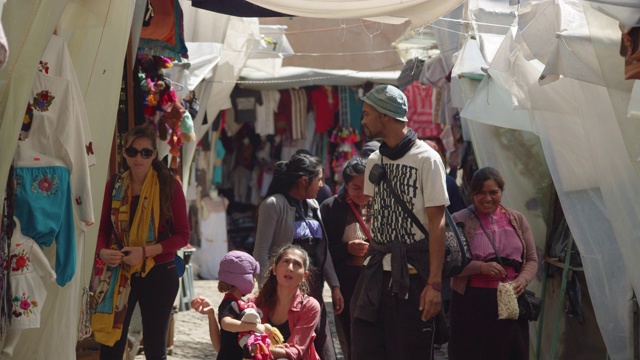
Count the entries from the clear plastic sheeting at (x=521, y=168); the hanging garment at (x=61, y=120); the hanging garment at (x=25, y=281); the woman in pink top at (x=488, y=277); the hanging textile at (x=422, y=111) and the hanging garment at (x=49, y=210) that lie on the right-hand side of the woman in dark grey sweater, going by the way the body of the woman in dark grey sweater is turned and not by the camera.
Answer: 3

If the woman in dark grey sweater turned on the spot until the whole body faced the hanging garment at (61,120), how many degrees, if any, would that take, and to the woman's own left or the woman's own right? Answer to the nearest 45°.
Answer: approximately 90° to the woman's own right

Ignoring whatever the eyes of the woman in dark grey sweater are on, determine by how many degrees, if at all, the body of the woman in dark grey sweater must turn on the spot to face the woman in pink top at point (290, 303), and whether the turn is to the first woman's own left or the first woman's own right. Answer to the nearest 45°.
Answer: approximately 45° to the first woman's own right

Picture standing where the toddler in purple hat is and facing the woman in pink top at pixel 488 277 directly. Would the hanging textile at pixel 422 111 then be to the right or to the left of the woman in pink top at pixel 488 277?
left

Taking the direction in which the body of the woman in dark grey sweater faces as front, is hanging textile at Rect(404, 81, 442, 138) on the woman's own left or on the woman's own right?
on the woman's own left

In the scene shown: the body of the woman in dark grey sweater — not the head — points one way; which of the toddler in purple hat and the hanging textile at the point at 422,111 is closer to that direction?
the toddler in purple hat

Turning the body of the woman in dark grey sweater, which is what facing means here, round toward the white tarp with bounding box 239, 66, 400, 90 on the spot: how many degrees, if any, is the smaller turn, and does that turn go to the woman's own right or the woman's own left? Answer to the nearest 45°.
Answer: approximately 135° to the woman's own left

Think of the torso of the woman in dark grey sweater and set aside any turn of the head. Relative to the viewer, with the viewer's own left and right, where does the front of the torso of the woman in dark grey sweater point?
facing the viewer and to the right of the viewer

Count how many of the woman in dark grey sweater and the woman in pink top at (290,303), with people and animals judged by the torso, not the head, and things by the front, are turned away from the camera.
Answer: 0

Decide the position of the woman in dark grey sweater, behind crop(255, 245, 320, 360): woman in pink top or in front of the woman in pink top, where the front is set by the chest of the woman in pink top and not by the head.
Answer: behind

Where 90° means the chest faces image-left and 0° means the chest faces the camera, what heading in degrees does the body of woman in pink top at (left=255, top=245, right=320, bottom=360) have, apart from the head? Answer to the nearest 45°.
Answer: approximately 45°

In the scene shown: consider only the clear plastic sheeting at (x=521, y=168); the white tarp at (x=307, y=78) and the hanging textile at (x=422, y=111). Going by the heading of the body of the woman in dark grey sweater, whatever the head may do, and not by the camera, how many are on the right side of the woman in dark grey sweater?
0

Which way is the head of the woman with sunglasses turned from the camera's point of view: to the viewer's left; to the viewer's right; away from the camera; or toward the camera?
toward the camera
